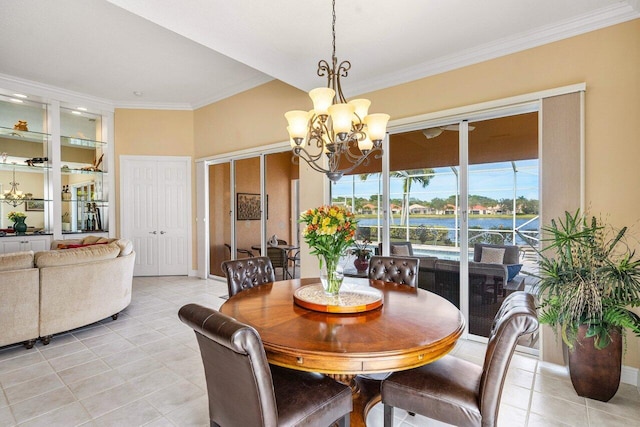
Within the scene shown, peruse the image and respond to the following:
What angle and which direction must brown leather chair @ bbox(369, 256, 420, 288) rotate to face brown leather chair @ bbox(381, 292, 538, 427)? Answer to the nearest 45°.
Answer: approximately 45° to its left

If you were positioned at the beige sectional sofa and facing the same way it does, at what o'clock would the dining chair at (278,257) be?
The dining chair is roughly at 4 o'clock from the beige sectional sofa.

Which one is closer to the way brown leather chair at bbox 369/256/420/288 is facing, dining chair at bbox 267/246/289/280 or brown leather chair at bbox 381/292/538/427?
the brown leather chair

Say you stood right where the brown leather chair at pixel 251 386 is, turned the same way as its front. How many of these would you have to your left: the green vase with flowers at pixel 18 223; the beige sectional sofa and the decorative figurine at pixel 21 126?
3

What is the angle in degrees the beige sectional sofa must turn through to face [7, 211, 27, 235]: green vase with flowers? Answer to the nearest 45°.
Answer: approximately 45° to its right

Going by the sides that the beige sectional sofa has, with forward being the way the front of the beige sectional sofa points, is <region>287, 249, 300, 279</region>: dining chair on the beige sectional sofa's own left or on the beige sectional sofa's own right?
on the beige sectional sofa's own right

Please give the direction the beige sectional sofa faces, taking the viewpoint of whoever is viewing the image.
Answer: facing away from the viewer and to the left of the viewer

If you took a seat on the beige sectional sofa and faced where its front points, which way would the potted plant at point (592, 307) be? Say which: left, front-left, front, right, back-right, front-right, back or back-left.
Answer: back

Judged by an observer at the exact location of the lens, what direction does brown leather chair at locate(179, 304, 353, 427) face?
facing away from the viewer and to the right of the viewer

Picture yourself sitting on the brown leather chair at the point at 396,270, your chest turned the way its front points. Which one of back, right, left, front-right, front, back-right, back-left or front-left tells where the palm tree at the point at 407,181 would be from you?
back-right

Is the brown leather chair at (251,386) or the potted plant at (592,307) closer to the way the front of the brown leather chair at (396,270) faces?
the brown leather chair
